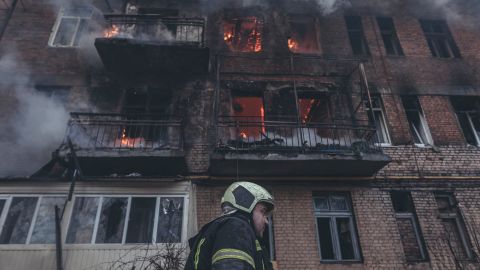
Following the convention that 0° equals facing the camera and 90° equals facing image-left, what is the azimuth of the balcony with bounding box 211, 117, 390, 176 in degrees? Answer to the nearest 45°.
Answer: approximately 0°

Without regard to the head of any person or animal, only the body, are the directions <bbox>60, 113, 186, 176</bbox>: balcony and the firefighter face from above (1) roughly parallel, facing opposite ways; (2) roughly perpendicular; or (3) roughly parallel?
roughly perpendicular

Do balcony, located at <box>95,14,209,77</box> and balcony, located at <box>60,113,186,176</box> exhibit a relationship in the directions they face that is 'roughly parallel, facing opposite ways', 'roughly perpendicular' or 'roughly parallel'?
roughly parallel

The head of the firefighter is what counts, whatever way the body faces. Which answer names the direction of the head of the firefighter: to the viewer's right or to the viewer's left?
to the viewer's right

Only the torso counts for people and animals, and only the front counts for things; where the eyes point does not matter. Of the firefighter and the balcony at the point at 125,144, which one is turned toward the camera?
the balcony

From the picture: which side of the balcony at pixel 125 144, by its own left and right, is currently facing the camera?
front

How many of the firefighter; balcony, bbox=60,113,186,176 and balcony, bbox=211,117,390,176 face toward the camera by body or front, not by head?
2
